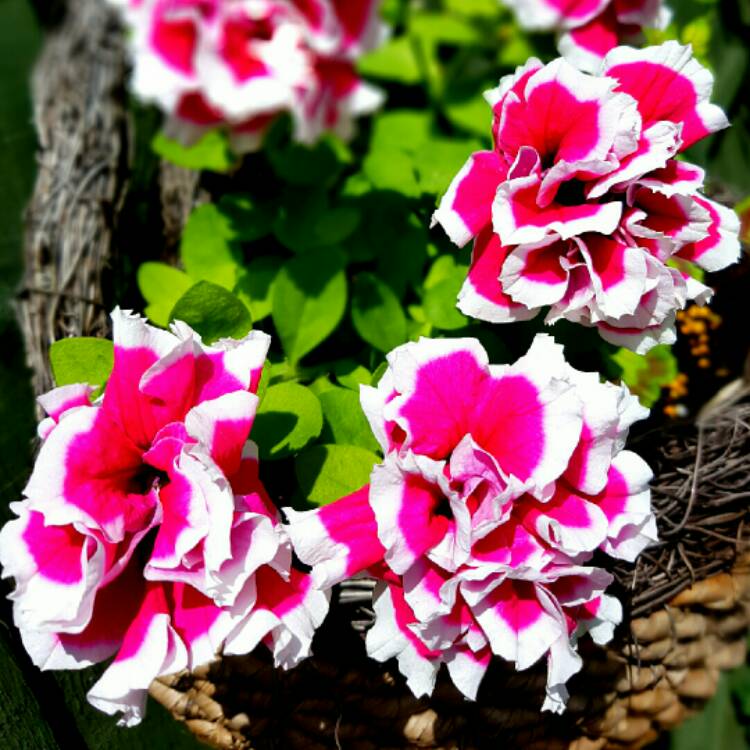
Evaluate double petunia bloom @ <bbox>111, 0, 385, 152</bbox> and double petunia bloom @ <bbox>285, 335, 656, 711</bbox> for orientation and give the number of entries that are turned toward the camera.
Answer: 2

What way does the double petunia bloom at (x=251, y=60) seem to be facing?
toward the camera

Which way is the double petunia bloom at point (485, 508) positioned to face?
toward the camera

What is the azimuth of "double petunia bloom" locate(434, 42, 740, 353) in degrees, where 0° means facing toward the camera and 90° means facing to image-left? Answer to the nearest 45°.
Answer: approximately 0°

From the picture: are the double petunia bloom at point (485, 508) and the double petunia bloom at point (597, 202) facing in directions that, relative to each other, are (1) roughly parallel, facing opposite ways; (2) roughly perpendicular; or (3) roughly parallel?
roughly parallel
